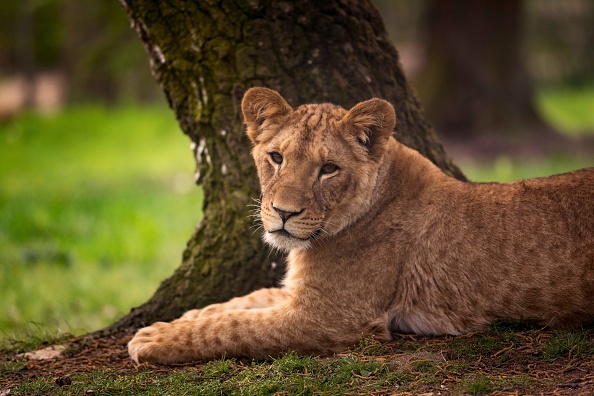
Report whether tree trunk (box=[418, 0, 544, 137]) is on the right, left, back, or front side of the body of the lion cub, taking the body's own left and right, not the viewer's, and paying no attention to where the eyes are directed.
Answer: right

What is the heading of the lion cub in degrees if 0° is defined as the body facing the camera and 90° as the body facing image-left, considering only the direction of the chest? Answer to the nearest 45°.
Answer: approximately 90°
